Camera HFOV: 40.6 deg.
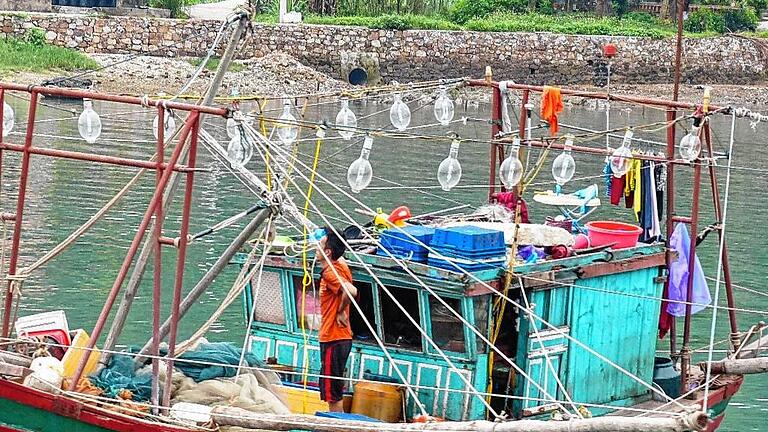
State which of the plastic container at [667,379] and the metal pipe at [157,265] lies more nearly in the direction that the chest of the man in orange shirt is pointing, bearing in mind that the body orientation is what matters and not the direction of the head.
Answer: the metal pipe

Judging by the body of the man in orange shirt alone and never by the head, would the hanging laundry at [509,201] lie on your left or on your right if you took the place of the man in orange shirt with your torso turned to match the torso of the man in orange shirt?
on your right

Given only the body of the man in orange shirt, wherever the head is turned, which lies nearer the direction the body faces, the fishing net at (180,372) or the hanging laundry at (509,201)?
the fishing net

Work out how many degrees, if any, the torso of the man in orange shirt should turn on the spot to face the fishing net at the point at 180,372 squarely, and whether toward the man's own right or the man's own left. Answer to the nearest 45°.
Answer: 0° — they already face it

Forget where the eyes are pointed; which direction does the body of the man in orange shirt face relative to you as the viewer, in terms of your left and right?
facing to the left of the viewer

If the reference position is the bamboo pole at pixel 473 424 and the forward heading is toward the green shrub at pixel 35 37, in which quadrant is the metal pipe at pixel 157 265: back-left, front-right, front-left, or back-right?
front-left
